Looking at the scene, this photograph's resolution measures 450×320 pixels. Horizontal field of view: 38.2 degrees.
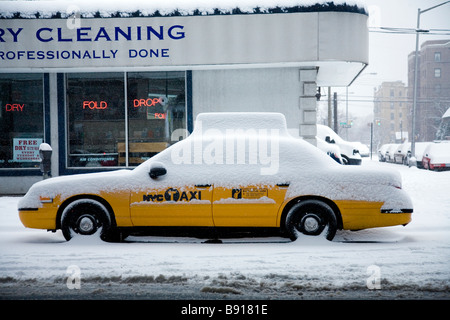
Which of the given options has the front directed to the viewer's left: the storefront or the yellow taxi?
the yellow taxi

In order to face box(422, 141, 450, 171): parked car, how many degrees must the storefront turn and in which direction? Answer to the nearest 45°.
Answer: approximately 135° to its left

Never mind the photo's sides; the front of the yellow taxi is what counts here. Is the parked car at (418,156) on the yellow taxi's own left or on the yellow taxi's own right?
on the yellow taxi's own right

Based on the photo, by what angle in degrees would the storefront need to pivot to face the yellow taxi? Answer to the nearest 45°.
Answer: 0° — it already faces it

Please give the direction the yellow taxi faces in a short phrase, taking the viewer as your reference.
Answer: facing to the left of the viewer

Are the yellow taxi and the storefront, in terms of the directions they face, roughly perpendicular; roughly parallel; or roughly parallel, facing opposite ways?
roughly perpendicular

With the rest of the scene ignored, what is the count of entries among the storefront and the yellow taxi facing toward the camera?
1

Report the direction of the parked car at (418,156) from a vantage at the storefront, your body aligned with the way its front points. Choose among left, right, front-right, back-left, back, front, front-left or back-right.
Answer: back-left

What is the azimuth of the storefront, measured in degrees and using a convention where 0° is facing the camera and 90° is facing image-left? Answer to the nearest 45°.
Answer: approximately 0°
